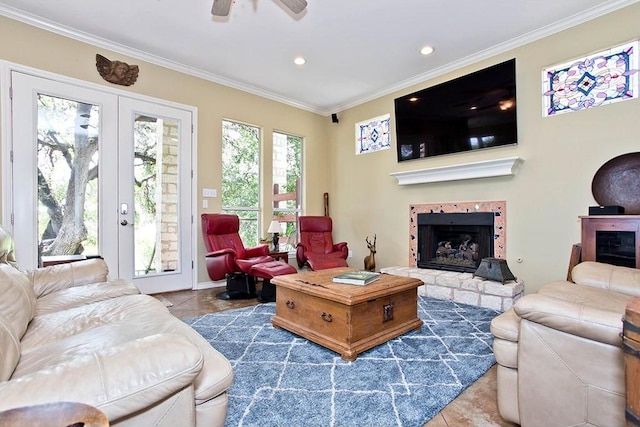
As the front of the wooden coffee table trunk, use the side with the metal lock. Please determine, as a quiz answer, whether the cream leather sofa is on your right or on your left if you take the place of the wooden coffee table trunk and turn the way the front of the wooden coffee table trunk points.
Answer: on your right

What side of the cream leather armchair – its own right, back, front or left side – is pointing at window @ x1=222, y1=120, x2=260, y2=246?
front

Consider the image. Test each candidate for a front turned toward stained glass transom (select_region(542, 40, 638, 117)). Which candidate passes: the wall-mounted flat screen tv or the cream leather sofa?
the cream leather sofa

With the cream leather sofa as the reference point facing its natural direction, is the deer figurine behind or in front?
in front

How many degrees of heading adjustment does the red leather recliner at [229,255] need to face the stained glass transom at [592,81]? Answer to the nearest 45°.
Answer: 0° — it already faces it

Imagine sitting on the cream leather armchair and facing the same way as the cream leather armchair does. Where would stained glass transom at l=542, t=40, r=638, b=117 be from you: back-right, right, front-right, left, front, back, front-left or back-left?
right

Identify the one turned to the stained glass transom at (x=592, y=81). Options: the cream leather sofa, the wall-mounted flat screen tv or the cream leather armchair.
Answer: the cream leather sofa

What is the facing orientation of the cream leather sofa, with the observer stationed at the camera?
facing to the right of the viewer

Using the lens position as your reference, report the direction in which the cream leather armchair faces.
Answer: facing to the left of the viewer

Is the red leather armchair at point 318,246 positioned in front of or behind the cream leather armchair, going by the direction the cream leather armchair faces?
in front

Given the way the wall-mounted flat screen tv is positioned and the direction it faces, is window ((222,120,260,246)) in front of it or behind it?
in front

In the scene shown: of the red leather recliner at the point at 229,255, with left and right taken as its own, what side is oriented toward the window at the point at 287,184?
left

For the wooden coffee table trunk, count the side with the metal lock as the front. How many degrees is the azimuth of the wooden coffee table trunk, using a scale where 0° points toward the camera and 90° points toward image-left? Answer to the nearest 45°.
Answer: approximately 315°

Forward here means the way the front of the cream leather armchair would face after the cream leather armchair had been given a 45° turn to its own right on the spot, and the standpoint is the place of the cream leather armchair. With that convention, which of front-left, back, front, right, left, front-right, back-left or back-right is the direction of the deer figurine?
front
